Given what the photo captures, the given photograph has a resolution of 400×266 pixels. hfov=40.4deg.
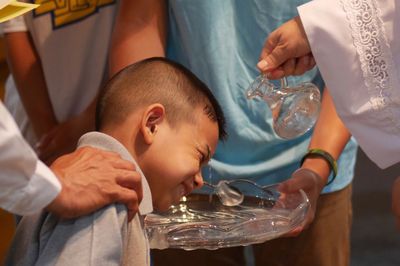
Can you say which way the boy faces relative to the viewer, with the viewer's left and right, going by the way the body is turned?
facing to the right of the viewer
